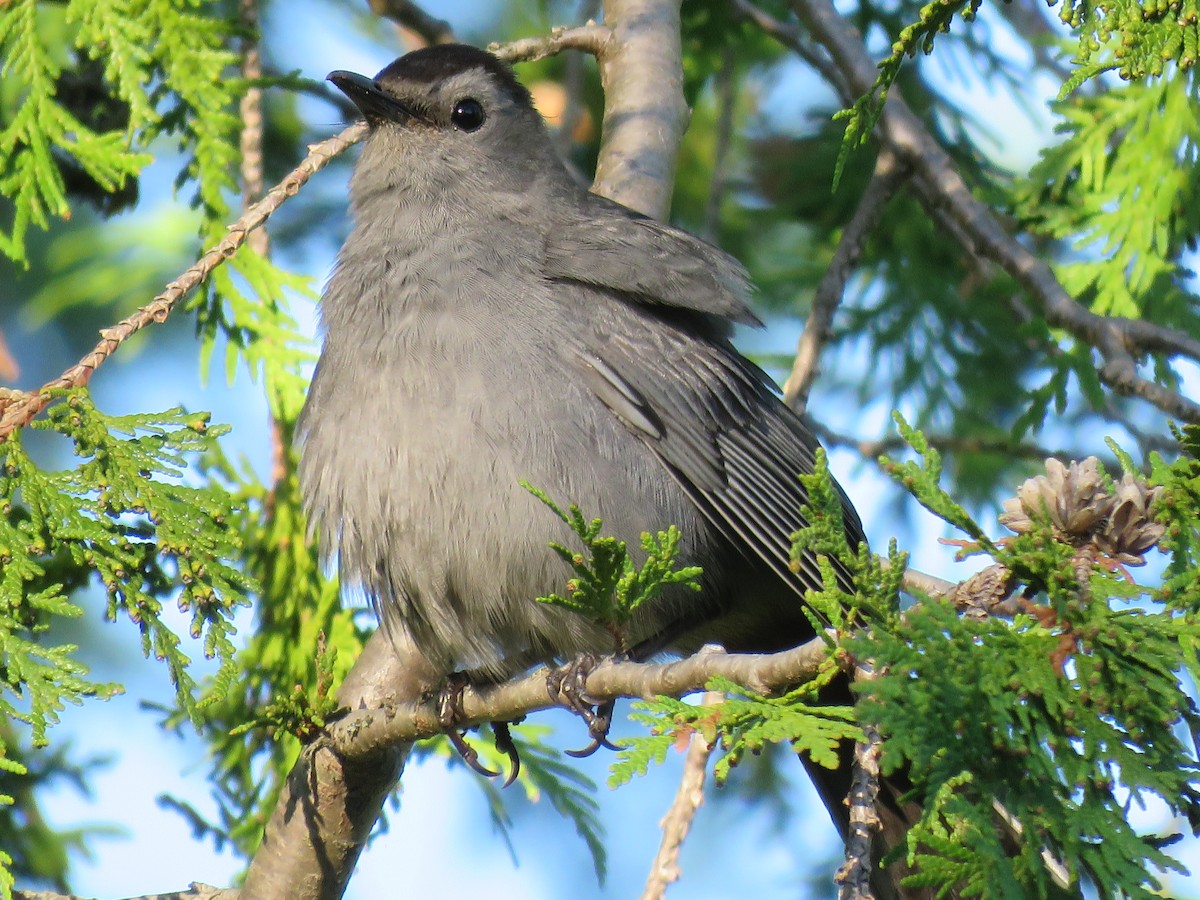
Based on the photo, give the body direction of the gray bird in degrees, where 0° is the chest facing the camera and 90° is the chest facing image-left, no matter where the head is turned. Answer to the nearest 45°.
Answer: approximately 45°

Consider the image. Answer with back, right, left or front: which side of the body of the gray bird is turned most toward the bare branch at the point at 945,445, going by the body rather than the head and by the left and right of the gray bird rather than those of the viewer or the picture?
back
